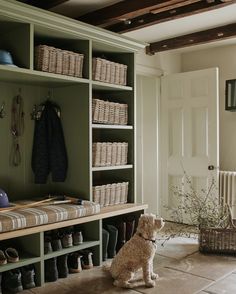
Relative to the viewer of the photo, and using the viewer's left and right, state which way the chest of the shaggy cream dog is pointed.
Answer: facing to the right of the viewer

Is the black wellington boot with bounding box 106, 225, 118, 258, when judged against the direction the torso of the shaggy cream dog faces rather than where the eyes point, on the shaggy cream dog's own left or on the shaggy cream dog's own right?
on the shaggy cream dog's own left

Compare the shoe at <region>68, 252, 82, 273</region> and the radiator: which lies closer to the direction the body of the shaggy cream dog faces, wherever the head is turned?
the radiator

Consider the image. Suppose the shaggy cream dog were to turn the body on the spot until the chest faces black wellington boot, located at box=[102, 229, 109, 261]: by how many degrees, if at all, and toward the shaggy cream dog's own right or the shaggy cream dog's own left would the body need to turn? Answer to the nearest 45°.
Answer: approximately 135° to the shaggy cream dog's own left

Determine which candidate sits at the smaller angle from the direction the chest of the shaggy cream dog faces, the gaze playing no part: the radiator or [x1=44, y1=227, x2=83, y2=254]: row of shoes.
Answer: the radiator

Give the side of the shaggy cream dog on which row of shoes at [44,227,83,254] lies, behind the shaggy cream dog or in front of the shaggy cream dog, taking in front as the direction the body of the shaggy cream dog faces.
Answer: behind
